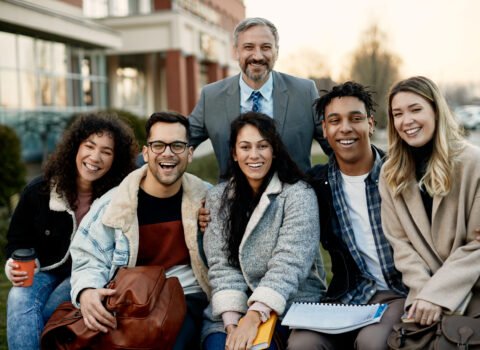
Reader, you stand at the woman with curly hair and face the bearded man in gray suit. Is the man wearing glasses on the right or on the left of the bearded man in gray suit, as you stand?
right

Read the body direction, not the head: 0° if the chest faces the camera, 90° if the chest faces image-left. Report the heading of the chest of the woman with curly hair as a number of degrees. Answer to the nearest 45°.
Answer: approximately 0°

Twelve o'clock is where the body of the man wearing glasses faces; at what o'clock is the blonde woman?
The blonde woman is roughly at 10 o'clock from the man wearing glasses.

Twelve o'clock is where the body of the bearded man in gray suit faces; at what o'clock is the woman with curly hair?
The woman with curly hair is roughly at 2 o'clock from the bearded man in gray suit.

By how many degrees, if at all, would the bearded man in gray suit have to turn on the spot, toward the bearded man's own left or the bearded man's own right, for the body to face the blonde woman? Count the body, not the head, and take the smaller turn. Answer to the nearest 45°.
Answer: approximately 45° to the bearded man's own left

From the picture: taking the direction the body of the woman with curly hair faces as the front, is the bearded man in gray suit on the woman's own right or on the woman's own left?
on the woman's own left
